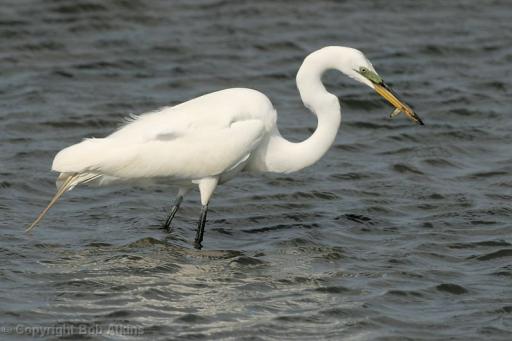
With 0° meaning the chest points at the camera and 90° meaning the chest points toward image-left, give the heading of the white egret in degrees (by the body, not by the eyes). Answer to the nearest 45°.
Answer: approximately 270°
